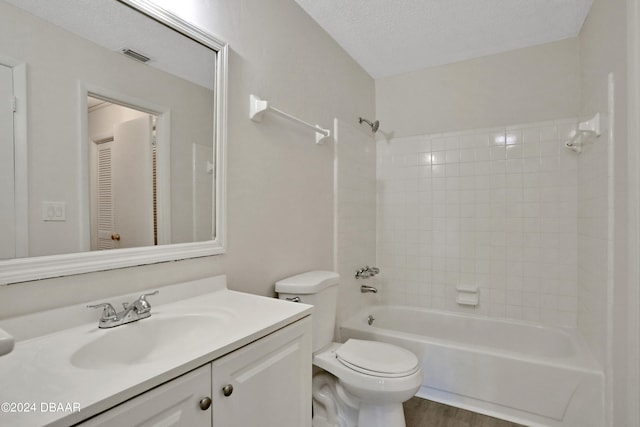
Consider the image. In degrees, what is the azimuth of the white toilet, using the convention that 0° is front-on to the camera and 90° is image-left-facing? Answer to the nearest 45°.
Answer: approximately 315°

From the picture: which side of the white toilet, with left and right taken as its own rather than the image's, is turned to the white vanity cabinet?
right

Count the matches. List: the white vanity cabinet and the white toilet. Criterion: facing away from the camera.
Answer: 0

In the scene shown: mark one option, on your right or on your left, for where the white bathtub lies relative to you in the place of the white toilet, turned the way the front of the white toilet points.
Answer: on your left

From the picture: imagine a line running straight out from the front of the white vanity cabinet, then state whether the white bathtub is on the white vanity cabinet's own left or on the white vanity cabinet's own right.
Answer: on the white vanity cabinet's own left

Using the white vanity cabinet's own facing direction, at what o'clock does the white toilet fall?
The white toilet is roughly at 9 o'clock from the white vanity cabinet.
